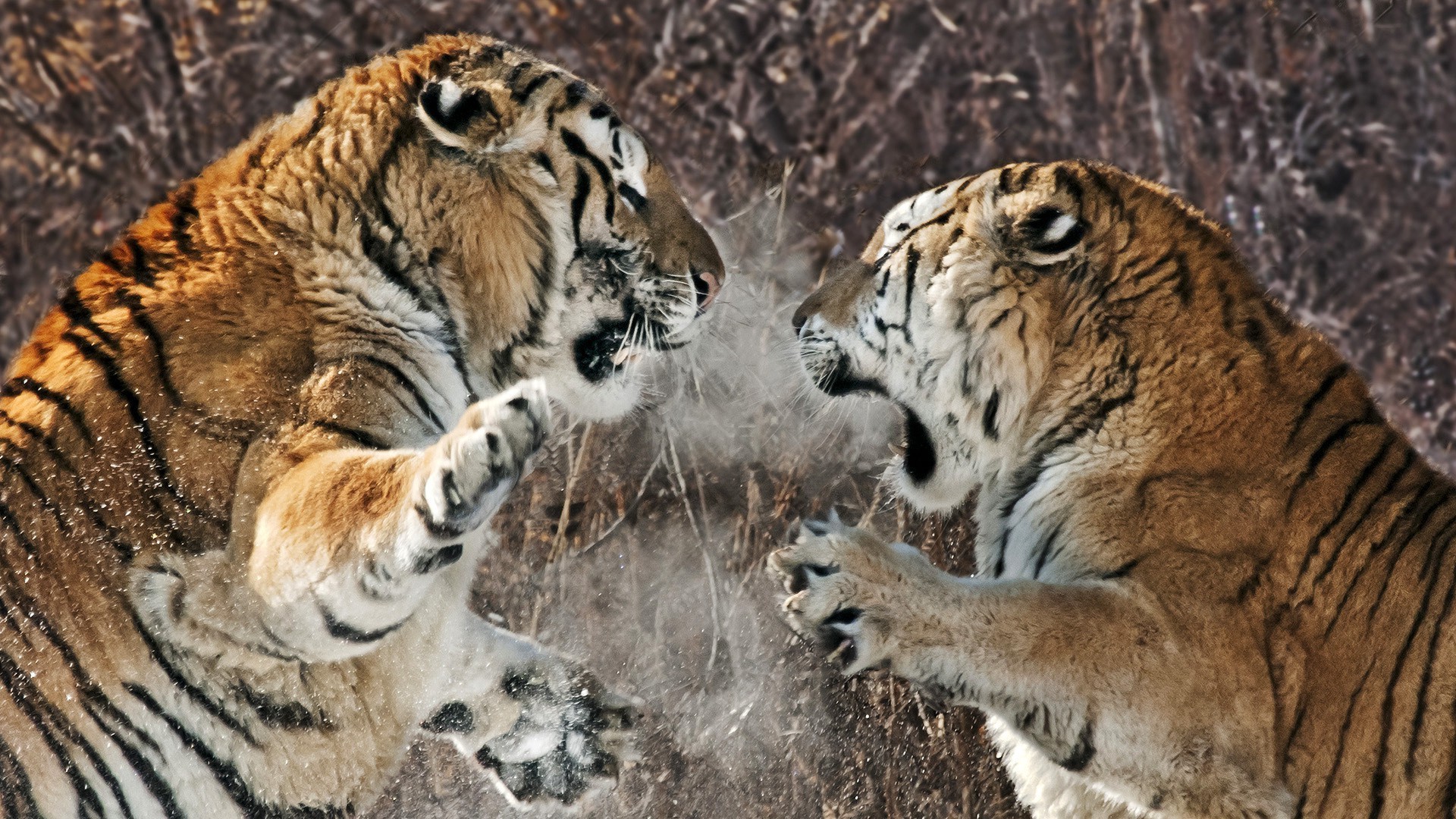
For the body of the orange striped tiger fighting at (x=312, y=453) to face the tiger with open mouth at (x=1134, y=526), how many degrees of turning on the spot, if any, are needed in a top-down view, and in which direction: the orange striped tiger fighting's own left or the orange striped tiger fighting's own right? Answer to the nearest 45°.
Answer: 0° — it already faces it

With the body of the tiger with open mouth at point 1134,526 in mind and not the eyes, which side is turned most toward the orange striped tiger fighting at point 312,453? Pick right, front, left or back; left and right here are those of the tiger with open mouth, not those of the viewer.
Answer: front

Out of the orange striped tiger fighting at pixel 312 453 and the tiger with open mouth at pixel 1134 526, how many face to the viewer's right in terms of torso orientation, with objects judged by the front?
1

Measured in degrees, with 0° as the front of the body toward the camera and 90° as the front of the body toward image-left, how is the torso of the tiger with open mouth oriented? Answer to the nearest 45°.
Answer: approximately 90°

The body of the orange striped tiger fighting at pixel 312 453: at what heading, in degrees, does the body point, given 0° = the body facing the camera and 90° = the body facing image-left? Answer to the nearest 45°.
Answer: approximately 270°
